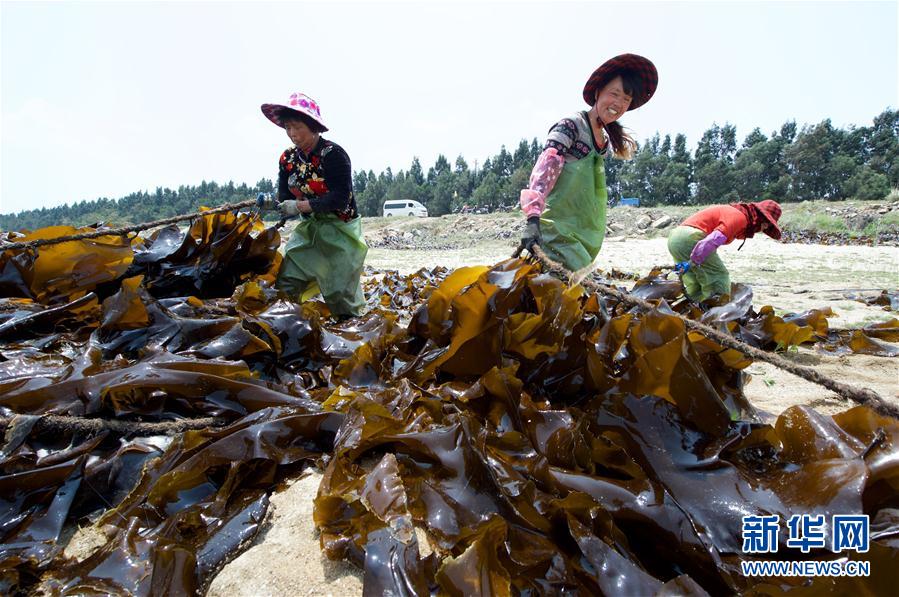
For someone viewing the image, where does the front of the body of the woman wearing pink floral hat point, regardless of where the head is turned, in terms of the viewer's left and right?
facing the viewer and to the left of the viewer

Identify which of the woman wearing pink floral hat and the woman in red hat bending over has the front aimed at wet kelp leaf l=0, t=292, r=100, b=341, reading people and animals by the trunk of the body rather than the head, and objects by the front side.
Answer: the woman wearing pink floral hat

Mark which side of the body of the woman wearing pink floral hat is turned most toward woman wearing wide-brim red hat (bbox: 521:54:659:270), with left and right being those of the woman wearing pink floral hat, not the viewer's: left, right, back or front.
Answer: left

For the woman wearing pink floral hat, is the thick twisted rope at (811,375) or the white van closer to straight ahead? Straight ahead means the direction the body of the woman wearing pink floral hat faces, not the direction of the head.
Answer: the thick twisted rope

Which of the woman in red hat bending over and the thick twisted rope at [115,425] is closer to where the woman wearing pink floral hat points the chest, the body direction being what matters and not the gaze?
the thick twisted rope

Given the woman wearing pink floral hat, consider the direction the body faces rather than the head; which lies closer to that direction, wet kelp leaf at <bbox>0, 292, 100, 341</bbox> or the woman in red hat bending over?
the wet kelp leaf

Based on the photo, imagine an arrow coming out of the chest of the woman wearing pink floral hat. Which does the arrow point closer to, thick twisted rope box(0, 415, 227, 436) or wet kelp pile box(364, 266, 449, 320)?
the thick twisted rope

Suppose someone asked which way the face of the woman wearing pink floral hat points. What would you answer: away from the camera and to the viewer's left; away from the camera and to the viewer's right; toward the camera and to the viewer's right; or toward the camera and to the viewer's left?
toward the camera and to the viewer's left

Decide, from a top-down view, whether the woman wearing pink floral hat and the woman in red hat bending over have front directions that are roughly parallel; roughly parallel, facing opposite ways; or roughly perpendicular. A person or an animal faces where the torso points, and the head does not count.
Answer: roughly perpendicular

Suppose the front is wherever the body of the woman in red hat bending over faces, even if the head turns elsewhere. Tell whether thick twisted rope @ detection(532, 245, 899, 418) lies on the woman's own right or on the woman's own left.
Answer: on the woman's own right
